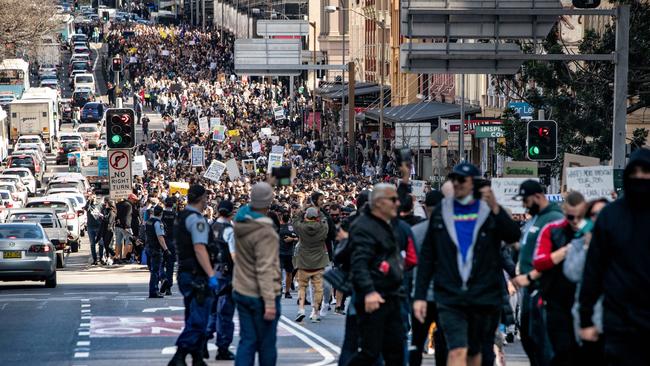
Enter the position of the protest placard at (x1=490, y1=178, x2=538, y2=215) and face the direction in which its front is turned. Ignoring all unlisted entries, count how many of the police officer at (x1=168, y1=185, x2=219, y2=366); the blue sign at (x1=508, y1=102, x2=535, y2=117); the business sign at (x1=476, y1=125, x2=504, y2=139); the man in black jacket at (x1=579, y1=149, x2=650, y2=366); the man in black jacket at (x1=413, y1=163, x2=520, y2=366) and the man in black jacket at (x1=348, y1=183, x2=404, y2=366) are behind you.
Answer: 2

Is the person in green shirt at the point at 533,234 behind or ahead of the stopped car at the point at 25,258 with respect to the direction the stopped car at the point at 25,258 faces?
behind

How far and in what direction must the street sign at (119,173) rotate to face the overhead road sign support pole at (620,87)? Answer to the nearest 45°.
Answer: approximately 45° to its left

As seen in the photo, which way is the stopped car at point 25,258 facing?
away from the camera

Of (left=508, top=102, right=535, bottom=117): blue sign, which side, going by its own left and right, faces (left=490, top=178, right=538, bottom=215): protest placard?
front

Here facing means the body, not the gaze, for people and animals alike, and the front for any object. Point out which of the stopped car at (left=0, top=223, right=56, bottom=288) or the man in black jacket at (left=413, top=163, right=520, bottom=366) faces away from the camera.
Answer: the stopped car

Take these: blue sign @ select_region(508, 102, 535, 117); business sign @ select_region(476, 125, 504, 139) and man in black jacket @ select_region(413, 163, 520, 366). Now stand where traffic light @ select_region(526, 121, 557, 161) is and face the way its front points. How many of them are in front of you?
1

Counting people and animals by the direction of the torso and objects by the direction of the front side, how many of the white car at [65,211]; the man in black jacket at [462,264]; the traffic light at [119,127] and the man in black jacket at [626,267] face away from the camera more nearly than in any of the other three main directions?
1

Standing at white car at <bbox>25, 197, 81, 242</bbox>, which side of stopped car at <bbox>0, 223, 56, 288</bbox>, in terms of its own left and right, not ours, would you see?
front

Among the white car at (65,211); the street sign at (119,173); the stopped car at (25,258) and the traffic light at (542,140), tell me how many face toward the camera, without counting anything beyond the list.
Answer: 2

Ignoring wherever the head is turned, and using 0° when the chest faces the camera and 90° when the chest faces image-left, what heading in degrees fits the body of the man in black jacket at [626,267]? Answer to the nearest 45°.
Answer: approximately 0°
